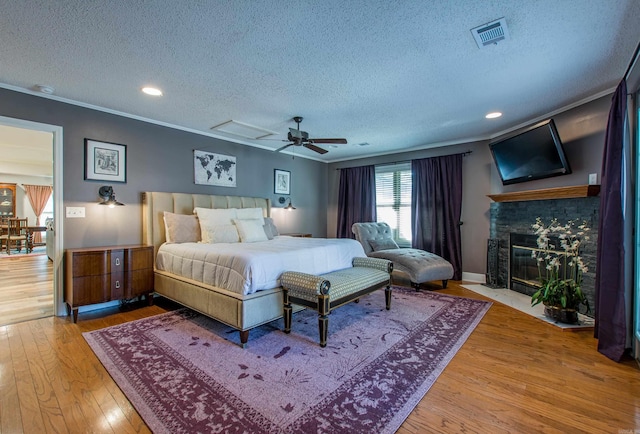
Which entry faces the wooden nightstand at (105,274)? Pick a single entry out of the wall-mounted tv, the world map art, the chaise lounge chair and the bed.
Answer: the wall-mounted tv

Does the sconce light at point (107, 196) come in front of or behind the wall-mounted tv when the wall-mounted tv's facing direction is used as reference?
in front

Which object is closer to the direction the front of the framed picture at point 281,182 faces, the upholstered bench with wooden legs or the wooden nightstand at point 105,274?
the upholstered bench with wooden legs

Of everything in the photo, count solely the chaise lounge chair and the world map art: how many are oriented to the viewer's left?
0

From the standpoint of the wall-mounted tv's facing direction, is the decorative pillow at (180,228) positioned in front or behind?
in front

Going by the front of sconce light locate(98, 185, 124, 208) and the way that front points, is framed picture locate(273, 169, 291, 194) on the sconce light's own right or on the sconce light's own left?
on the sconce light's own left

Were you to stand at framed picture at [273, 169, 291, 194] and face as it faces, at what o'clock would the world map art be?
The world map art is roughly at 3 o'clock from the framed picture.

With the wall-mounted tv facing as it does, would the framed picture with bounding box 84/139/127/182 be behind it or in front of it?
in front
